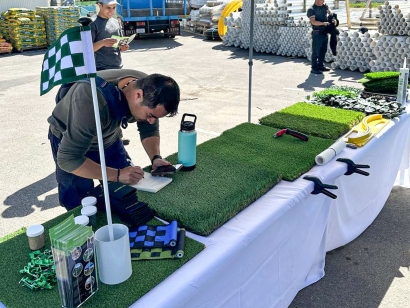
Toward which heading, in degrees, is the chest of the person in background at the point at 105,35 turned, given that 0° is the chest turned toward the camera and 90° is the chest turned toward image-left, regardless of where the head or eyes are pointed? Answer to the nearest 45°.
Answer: approximately 315°

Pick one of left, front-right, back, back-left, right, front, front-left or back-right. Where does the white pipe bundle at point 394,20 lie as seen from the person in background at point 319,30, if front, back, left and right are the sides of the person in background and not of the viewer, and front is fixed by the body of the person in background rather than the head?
front-left

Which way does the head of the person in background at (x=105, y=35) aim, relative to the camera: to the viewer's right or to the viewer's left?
to the viewer's right

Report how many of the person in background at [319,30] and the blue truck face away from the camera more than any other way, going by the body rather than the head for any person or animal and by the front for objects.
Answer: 1

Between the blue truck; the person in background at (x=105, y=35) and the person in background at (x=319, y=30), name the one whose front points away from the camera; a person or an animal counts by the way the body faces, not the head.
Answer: the blue truck

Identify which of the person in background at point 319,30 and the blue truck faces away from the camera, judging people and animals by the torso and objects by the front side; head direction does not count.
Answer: the blue truck

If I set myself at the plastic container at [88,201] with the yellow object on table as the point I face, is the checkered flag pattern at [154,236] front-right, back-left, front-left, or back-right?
front-right

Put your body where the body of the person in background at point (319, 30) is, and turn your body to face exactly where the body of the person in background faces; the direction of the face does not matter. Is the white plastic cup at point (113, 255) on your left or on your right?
on your right

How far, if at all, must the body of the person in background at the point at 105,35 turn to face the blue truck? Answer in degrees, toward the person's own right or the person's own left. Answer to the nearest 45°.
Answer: approximately 135° to the person's own left

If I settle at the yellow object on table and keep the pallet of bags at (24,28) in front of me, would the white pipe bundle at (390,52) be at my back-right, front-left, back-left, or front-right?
front-right

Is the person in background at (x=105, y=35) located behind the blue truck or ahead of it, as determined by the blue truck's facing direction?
behind

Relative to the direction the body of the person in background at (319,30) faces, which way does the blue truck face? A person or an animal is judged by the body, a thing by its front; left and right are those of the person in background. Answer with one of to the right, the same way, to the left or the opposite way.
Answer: the opposite way

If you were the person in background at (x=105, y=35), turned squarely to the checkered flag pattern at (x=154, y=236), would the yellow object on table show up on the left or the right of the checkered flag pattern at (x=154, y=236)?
left

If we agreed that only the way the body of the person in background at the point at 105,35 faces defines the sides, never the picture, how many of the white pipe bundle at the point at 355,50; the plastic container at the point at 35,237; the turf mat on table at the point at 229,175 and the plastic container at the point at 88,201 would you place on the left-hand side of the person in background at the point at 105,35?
1

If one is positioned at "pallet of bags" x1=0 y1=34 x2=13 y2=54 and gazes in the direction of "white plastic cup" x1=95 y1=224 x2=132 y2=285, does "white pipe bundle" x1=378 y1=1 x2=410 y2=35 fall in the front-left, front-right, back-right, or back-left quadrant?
front-left

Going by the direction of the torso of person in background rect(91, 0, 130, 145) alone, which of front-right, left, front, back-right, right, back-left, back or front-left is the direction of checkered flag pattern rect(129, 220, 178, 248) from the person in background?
front-right

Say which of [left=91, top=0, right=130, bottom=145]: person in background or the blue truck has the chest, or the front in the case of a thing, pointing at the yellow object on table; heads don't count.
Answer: the person in background

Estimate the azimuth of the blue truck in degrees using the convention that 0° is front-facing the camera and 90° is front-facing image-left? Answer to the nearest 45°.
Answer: approximately 180°

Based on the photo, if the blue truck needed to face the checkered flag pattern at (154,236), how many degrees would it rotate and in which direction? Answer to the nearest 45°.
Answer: approximately 180°

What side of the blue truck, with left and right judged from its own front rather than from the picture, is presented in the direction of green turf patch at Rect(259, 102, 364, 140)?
back
